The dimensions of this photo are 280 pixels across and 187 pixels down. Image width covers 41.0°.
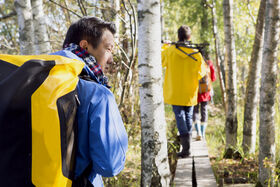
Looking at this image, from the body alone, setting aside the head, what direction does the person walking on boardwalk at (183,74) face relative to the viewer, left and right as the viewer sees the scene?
facing away from the viewer

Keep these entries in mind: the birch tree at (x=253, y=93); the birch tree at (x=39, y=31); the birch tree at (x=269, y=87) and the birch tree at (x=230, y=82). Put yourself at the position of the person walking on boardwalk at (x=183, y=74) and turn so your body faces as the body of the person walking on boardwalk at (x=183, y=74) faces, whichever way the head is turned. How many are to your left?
1

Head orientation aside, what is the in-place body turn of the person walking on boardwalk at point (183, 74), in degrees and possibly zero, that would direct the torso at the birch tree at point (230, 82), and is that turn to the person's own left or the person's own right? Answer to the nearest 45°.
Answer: approximately 45° to the person's own right

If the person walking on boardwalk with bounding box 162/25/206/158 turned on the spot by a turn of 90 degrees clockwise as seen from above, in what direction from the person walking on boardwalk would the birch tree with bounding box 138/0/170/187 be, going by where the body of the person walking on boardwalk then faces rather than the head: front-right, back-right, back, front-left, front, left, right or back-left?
right

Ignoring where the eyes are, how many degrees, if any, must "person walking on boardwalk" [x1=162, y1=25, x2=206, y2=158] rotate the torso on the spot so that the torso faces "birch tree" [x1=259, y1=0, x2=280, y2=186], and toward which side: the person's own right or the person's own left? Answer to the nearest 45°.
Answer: approximately 135° to the person's own right

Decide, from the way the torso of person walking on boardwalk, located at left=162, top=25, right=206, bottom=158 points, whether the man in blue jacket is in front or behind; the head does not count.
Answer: behind

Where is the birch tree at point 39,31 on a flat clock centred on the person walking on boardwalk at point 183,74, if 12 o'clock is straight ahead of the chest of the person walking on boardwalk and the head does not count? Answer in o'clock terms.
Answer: The birch tree is roughly at 9 o'clock from the person walking on boardwalk.

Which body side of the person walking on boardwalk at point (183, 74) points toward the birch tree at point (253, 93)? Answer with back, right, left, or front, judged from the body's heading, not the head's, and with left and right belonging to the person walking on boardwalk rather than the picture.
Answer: right

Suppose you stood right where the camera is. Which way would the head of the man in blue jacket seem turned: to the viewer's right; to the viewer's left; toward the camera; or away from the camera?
to the viewer's right

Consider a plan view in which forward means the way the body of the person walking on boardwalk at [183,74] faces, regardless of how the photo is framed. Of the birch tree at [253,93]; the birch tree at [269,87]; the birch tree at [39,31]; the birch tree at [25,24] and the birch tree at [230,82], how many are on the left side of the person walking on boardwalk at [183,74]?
2
